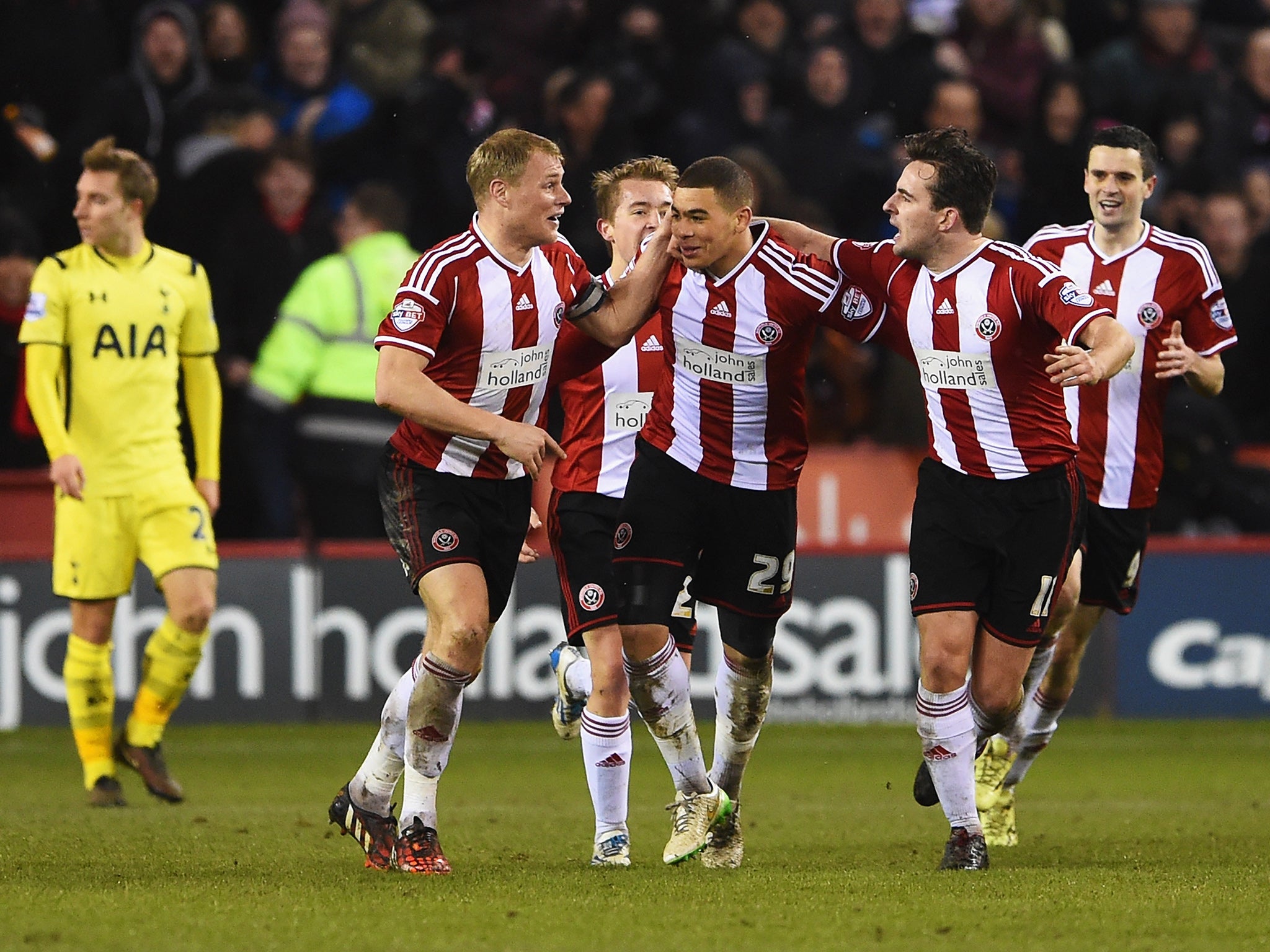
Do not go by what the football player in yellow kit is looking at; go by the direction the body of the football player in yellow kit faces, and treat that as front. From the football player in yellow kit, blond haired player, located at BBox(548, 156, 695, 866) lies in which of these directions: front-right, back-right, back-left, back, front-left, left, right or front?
front-left

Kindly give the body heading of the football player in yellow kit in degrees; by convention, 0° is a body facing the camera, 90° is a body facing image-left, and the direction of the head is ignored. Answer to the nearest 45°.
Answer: approximately 0°

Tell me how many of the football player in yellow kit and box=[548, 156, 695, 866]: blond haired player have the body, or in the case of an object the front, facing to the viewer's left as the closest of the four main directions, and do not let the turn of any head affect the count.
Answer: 0

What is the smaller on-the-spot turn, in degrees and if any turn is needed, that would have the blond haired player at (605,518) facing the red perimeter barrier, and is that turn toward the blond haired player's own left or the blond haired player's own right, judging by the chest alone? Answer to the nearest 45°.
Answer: approximately 135° to the blond haired player's own left

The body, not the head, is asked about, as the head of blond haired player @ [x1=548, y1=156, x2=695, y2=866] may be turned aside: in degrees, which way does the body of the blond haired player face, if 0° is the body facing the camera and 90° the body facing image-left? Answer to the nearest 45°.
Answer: approximately 315°
